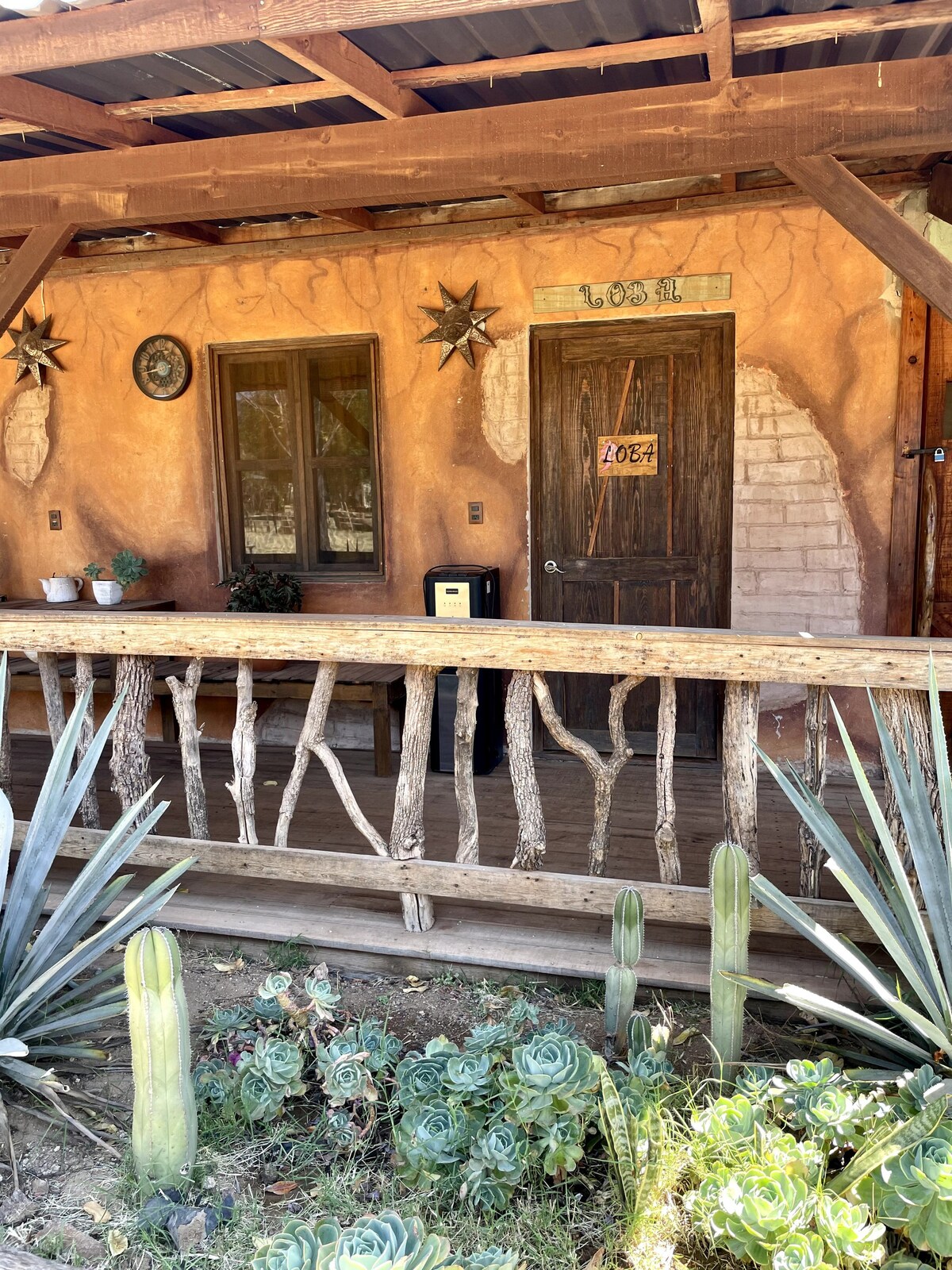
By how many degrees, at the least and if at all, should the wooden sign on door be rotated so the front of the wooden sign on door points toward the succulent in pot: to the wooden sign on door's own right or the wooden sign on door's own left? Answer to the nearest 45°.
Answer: approximately 90° to the wooden sign on door's own right

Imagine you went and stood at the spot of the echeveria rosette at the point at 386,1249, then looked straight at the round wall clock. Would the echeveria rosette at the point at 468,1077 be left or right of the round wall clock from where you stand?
right

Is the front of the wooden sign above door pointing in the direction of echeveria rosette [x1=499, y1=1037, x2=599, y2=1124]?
yes

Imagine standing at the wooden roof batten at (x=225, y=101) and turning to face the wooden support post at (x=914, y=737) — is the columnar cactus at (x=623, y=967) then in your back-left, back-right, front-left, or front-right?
front-right

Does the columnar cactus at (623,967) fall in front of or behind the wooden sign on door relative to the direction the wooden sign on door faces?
in front

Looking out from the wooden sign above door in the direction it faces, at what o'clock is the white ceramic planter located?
The white ceramic planter is roughly at 3 o'clock from the wooden sign above door.

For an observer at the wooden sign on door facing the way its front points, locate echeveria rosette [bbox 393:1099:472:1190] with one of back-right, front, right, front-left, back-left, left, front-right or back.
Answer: front

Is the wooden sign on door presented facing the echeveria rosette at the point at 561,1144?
yes

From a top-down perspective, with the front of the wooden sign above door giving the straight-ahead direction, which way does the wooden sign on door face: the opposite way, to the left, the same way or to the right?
the same way

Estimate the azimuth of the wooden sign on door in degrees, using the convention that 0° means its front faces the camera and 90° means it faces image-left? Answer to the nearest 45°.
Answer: approximately 0°

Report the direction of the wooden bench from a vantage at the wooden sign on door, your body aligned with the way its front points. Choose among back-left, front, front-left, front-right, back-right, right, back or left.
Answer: right

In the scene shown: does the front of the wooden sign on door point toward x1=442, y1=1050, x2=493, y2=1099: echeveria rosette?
yes

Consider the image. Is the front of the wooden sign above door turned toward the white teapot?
no

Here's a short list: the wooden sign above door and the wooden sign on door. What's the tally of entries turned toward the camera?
2

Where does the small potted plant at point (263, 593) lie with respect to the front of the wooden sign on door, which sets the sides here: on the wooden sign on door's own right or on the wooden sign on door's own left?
on the wooden sign on door's own right

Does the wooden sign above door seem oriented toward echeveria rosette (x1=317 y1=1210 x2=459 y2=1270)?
yes

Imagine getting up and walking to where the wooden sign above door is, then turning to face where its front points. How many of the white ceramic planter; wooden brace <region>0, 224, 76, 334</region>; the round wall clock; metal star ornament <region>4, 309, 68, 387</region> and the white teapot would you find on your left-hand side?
0

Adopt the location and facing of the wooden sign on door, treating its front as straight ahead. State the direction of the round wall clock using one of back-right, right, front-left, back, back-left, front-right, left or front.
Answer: right

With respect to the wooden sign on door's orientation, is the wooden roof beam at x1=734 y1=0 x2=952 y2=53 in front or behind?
in front

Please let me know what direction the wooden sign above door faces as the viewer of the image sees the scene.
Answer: facing the viewer
